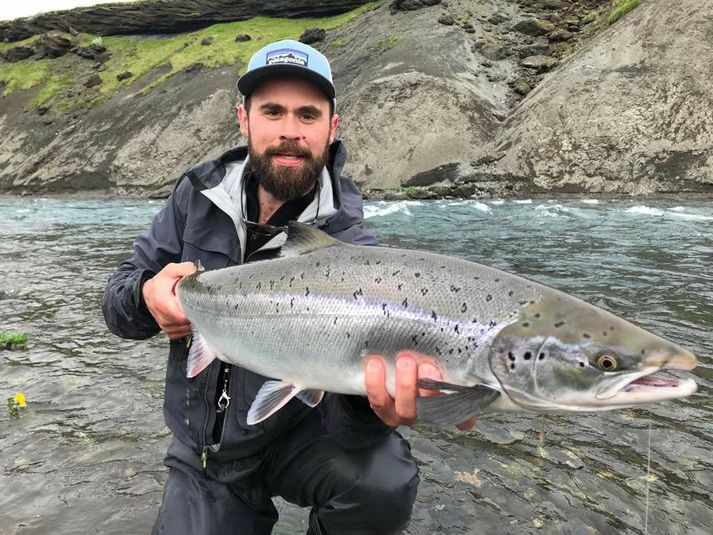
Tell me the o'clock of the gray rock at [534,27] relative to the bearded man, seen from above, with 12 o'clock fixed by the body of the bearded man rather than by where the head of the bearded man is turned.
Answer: The gray rock is roughly at 7 o'clock from the bearded man.

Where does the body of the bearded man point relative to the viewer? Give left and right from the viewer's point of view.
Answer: facing the viewer

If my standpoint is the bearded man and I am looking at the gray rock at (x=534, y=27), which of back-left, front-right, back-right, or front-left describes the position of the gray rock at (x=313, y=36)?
front-left

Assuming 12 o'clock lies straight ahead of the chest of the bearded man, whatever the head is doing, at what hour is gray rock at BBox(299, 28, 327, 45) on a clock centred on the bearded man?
The gray rock is roughly at 6 o'clock from the bearded man.

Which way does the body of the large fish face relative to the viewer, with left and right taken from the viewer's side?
facing to the right of the viewer

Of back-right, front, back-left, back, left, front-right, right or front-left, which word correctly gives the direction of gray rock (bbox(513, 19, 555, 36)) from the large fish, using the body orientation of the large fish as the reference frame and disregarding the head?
left

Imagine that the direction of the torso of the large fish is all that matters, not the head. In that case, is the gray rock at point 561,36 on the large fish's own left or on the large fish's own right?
on the large fish's own left

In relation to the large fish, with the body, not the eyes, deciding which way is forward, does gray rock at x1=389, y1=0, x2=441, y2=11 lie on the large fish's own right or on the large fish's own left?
on the large fish's own left

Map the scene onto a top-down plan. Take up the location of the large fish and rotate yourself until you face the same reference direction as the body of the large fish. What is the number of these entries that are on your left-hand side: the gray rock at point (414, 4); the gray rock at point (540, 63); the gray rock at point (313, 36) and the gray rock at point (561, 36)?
4

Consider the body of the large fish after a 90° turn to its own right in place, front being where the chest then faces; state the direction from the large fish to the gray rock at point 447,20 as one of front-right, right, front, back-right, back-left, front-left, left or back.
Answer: back

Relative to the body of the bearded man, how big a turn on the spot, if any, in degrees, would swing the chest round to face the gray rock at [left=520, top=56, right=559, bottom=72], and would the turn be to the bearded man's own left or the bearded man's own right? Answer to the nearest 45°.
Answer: approximately 135° to the bearded man's own left
